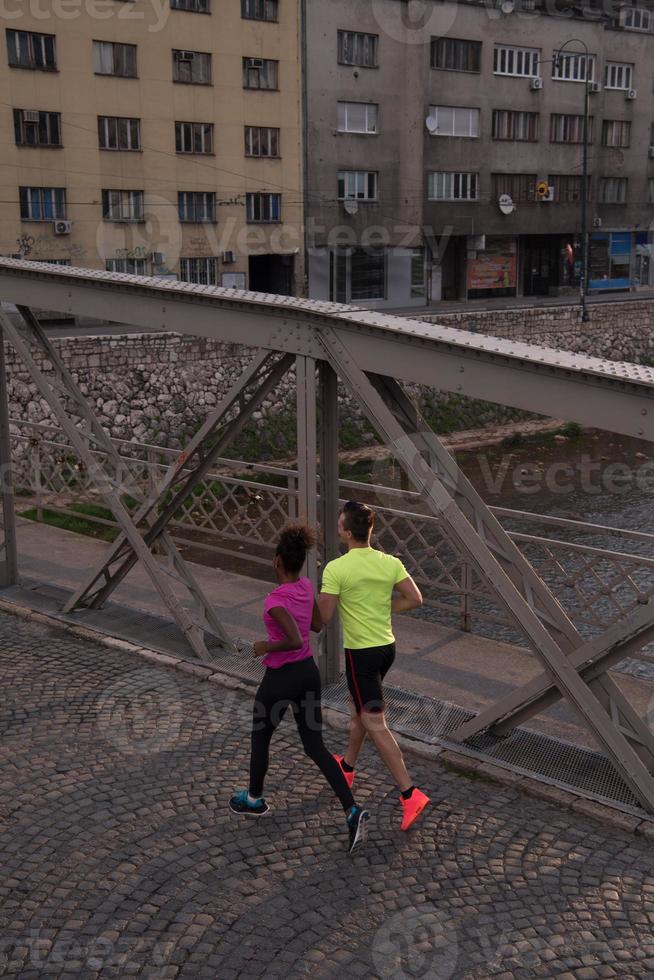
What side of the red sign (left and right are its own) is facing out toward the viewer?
front

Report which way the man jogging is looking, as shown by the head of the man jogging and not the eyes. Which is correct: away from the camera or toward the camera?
away from the camera

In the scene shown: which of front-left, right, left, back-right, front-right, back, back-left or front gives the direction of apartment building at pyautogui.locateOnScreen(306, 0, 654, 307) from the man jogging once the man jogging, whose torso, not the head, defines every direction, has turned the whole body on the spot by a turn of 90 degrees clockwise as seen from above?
front-left

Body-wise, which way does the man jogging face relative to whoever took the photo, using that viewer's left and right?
facing away from the viewer and to the left of the viewer

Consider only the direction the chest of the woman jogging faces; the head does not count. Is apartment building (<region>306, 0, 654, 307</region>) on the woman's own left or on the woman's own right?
on the woman's own right

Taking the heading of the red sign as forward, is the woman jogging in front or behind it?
in front

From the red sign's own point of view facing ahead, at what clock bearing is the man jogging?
The man jogging is roughly at 12 o'clock from the red sign.

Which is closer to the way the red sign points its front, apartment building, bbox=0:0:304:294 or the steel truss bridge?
the steel truss bridge

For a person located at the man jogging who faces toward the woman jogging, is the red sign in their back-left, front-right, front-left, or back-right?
back-right

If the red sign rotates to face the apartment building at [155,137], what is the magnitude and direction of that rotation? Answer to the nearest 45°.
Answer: approximately 45° to its right

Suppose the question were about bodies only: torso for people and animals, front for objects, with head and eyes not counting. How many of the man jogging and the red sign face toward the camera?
1

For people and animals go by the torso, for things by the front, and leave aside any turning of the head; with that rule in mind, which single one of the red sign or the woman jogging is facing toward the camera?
the red sign

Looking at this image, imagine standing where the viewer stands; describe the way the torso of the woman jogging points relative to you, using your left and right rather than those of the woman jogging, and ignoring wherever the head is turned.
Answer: facing away from the viewer and to the left of the viewer

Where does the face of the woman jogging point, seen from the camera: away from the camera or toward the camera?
away from the camera
